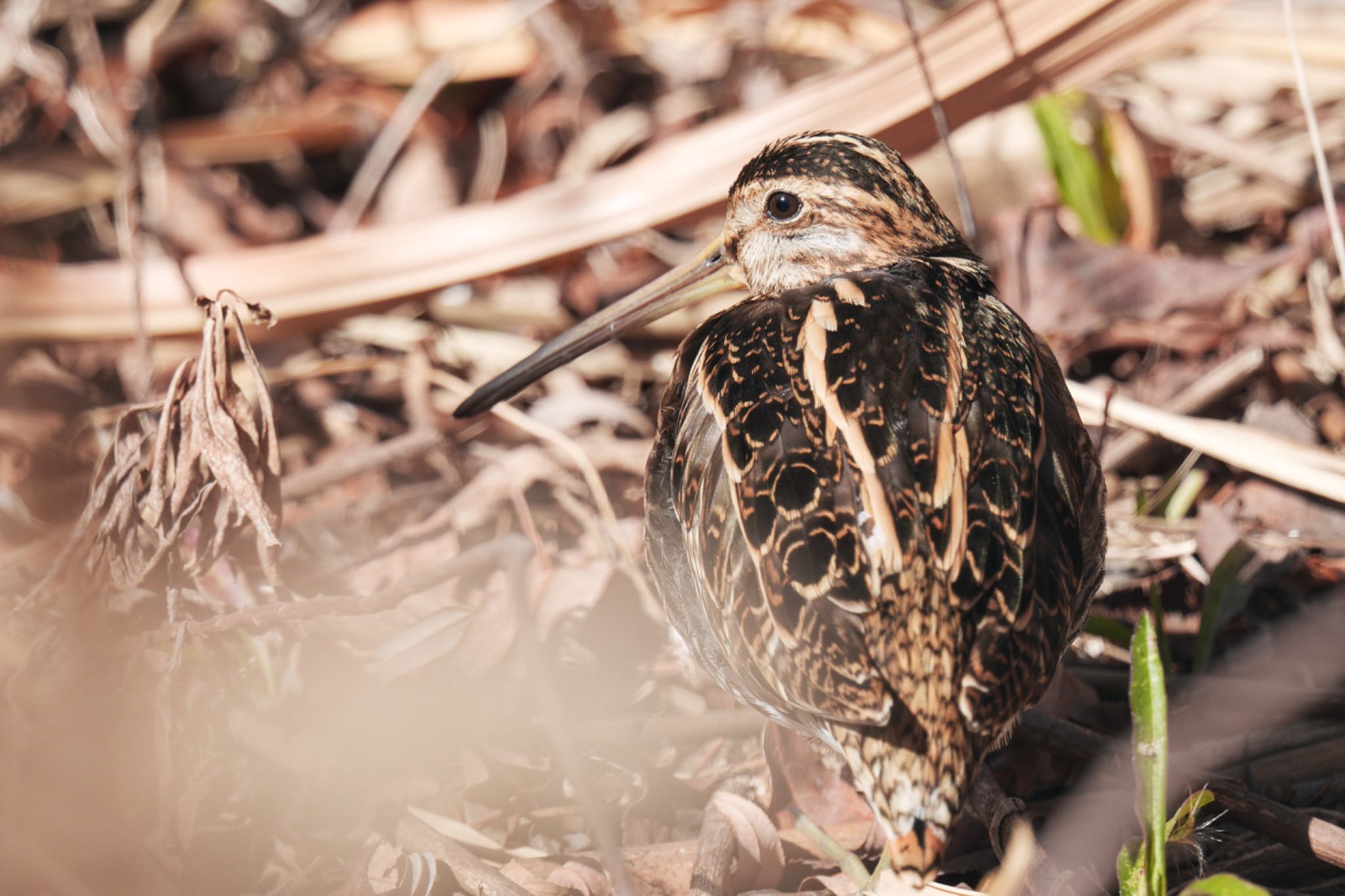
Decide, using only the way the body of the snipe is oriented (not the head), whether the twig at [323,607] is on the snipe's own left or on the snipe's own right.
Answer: on the snipe's own left

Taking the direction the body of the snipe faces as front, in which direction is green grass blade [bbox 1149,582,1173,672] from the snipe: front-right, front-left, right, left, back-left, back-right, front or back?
front-right

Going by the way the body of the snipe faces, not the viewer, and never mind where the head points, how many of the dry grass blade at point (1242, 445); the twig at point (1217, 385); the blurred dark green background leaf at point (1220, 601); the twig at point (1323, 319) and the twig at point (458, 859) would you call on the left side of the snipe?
1

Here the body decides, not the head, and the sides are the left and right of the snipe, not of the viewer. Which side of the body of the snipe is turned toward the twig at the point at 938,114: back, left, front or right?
front

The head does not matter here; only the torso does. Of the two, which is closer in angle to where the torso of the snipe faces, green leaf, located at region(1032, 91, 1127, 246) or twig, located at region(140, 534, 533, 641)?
the green leaf

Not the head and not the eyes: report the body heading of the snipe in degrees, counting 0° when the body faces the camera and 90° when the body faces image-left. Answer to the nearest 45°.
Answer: approximately 180°
